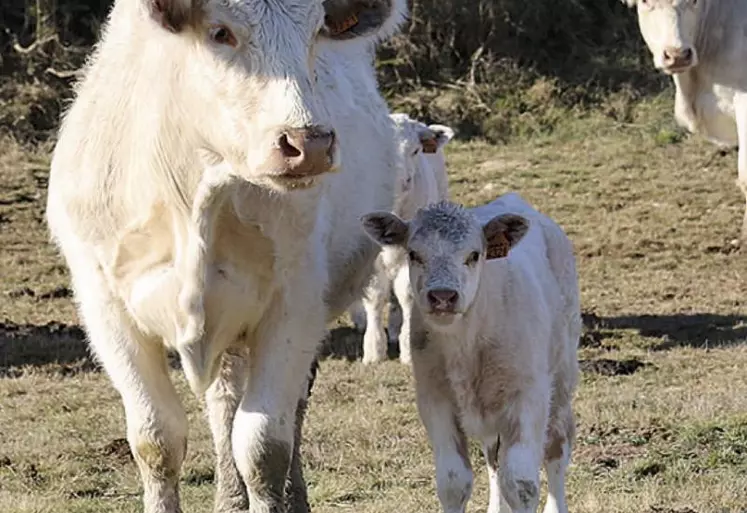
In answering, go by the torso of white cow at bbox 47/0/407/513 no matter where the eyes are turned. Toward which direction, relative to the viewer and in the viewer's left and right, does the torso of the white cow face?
facing the viewer

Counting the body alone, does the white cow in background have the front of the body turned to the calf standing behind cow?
yes

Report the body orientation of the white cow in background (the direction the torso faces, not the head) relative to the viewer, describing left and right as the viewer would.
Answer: facing the viewer and to the left of the viewer

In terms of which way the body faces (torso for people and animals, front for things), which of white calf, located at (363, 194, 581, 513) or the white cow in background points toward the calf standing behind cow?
the white cow in background

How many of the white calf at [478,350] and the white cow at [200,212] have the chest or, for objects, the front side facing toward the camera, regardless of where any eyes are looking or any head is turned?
2

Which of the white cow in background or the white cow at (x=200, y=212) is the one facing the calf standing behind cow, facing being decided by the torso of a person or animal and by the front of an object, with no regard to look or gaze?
the white cow in background

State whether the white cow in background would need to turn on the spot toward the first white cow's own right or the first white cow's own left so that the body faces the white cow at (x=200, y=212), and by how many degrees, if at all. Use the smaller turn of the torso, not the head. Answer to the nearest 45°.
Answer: approximately 45° to the first white cow's own left

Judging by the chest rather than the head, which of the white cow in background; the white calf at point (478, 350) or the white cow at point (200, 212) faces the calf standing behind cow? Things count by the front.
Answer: the white cow in background

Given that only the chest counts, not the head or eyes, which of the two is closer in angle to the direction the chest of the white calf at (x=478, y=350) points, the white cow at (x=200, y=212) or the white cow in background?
the white cow

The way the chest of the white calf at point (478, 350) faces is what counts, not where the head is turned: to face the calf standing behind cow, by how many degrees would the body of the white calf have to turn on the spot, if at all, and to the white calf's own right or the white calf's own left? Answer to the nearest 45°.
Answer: approximately 180°

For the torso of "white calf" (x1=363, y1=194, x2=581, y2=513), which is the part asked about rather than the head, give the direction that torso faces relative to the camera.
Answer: toward the camera
